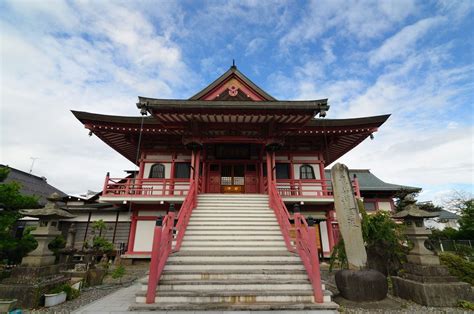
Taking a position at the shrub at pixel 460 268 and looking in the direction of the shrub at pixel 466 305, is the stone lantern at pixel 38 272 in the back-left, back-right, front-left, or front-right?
front-right

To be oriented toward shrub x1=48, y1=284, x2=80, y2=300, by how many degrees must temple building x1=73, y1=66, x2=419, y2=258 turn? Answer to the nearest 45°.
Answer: approximately 45° to its right

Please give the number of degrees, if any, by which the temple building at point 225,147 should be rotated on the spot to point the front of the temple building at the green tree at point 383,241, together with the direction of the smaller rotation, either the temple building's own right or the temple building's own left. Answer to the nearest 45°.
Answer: approximately 45° to the temple building's own left

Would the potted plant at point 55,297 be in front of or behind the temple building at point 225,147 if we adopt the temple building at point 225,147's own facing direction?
in front

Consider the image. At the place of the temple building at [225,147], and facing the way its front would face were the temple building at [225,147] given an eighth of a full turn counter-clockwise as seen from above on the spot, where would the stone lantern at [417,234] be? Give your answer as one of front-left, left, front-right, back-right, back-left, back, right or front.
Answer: front

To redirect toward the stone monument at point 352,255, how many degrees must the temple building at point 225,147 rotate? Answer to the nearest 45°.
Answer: approximately 45° to its left

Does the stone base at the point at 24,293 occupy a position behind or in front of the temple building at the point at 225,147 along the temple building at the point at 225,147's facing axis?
in front

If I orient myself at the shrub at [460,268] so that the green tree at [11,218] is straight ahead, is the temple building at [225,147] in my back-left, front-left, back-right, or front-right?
front-right

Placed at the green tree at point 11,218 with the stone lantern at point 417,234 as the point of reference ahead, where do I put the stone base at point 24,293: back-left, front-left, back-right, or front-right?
front-right

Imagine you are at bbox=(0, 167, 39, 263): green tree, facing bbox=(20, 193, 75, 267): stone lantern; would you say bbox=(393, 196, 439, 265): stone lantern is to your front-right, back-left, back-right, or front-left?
front-left

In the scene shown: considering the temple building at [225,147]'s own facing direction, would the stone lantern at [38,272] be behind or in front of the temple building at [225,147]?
in front

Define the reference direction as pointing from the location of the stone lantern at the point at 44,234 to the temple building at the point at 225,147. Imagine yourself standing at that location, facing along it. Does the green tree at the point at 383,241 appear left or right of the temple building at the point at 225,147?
right

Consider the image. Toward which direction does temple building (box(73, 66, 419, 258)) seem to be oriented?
toward the camera

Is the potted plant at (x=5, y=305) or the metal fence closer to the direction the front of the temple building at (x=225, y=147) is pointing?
the potted plant

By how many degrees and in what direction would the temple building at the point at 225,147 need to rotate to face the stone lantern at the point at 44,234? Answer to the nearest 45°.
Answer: approximately 45° to its right

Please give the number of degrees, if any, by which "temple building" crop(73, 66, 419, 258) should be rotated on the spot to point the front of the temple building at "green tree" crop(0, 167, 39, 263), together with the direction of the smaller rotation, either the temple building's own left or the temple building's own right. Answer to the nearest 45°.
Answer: approximately 45° to the temple building's own right

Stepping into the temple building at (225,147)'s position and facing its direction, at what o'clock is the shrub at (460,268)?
The shrub is roughly at 10 o'clock from the temple building.

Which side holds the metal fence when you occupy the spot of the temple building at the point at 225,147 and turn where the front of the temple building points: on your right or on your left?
on your left
